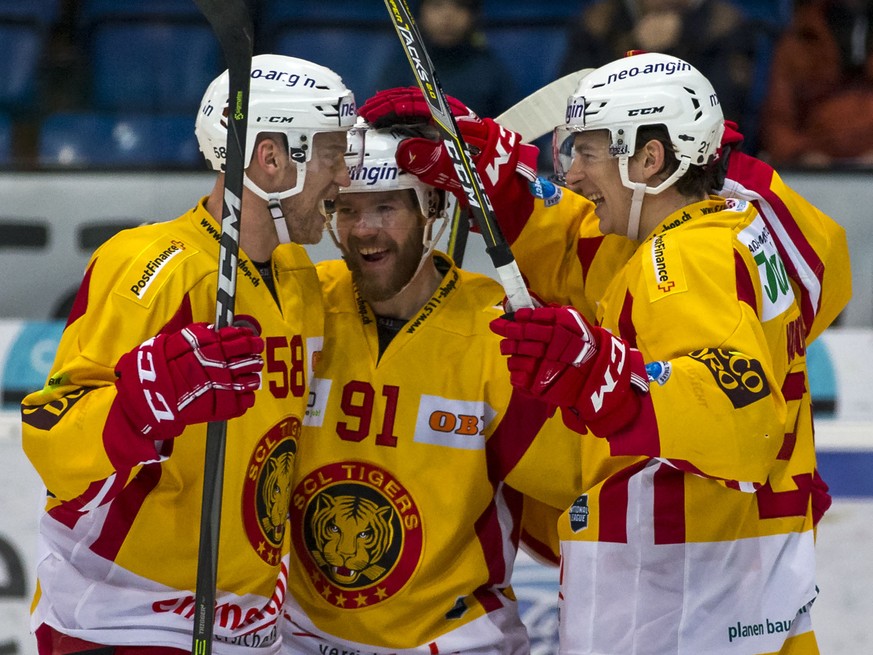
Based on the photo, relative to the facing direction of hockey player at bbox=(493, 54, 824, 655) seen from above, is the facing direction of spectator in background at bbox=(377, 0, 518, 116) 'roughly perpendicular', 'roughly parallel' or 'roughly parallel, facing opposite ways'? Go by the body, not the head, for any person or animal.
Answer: roughly perpendicular

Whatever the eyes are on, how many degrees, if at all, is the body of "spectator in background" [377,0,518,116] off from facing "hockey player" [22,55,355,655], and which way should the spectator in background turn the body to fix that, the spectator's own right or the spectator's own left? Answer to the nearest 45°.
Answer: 0° — they already face them

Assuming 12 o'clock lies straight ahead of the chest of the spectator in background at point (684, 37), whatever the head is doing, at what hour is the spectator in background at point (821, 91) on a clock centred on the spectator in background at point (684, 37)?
the spectator in background at point (821, 91) is roughly at 8 o'clock from the spectator in background at point (684, 37).

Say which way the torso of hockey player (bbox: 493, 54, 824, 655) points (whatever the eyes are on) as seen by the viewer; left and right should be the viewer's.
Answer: facing to the left of the viewer

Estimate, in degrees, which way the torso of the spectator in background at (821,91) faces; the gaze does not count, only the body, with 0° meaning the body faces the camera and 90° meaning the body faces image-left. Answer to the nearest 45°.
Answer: approximately 0°

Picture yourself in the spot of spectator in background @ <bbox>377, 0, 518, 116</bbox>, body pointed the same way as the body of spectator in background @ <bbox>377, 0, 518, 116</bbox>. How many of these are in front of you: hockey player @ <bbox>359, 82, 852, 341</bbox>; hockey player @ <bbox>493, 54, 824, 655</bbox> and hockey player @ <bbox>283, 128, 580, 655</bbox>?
3

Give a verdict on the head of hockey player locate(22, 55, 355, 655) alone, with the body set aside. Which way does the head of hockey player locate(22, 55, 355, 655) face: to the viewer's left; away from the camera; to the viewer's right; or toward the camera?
to the viewer's right

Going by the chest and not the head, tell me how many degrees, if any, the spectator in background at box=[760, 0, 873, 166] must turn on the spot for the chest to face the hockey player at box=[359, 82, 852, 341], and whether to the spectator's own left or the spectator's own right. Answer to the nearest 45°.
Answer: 0° — they already face them

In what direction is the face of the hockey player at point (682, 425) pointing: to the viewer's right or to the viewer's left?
to the viewer's left

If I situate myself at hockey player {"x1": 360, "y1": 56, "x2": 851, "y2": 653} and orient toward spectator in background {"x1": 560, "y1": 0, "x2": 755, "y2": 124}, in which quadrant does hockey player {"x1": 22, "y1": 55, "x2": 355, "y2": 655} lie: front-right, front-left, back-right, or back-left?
back-left
